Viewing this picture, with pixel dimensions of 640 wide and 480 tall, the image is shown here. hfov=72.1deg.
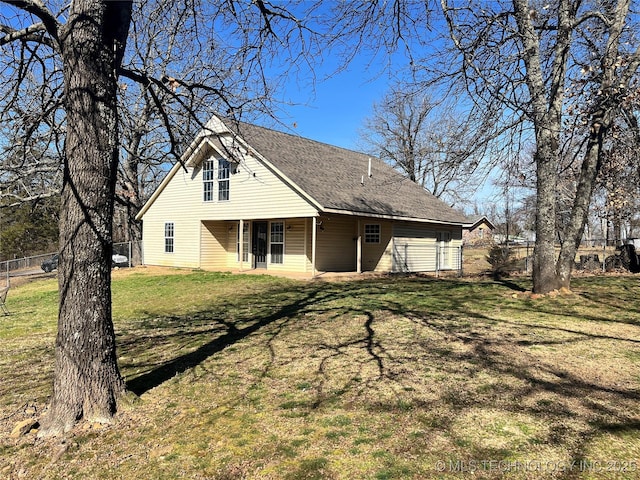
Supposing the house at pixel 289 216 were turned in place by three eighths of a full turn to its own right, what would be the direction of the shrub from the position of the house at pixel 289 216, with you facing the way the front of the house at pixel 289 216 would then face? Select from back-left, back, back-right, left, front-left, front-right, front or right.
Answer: right

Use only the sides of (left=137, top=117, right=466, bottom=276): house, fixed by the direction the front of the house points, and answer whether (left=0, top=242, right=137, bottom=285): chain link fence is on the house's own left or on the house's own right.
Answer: on the house's own right

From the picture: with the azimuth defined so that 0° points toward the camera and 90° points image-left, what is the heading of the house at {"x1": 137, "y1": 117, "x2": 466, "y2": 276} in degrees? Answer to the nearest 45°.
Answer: approximately 45°
